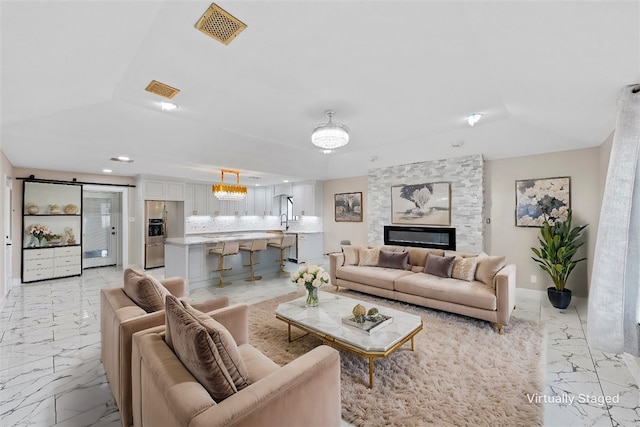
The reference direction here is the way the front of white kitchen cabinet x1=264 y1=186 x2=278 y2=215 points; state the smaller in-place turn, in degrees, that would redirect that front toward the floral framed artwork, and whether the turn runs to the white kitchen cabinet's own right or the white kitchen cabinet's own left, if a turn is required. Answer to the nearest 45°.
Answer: approximately 45° to the white kitchen cabinet's own left

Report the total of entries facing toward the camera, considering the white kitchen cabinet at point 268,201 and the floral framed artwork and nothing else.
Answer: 2

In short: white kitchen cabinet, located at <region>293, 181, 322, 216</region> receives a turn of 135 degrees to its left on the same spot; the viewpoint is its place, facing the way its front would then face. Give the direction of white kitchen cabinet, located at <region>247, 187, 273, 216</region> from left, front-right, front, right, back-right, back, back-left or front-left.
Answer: back-left

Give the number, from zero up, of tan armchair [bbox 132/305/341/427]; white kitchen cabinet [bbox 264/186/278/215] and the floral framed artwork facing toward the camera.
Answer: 2

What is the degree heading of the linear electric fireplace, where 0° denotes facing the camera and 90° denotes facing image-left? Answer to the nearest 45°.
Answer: approximately 45°

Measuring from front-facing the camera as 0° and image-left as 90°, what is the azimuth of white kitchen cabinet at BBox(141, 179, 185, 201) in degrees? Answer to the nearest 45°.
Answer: approximately 315°

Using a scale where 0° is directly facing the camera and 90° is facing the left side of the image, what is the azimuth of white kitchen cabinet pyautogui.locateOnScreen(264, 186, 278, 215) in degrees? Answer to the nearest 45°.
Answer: approximately 0°

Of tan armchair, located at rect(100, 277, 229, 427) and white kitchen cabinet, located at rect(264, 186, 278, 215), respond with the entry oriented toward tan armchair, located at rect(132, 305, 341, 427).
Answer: the white kitchen cabinet
